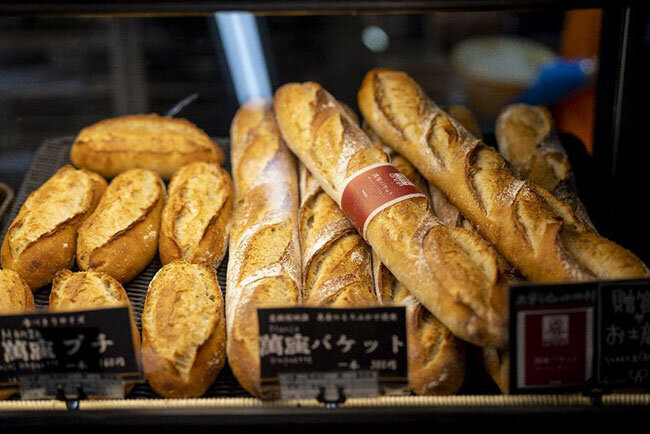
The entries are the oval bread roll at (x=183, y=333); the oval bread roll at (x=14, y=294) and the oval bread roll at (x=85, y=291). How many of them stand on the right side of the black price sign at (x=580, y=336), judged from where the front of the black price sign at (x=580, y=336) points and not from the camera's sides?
3

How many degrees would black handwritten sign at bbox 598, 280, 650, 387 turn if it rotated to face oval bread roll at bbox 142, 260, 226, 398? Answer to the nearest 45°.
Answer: approximately 90° to its right

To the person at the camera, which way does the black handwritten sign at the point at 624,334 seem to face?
facing the viewer

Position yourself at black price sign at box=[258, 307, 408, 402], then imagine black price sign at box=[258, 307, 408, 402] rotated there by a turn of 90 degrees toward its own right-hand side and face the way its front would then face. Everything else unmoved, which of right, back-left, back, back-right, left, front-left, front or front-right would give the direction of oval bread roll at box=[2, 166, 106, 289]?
front-right

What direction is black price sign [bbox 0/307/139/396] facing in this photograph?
toward the camera

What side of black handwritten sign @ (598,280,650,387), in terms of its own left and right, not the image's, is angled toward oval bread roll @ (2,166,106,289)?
right

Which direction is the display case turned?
toward the camera

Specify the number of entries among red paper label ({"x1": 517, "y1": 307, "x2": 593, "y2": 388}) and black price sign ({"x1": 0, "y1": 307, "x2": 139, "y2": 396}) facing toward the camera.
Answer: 2

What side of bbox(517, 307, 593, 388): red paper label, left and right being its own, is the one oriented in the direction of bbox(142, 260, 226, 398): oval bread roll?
right
